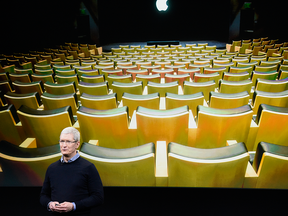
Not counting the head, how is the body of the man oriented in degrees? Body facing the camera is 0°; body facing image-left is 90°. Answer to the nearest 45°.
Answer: approximately 45°
